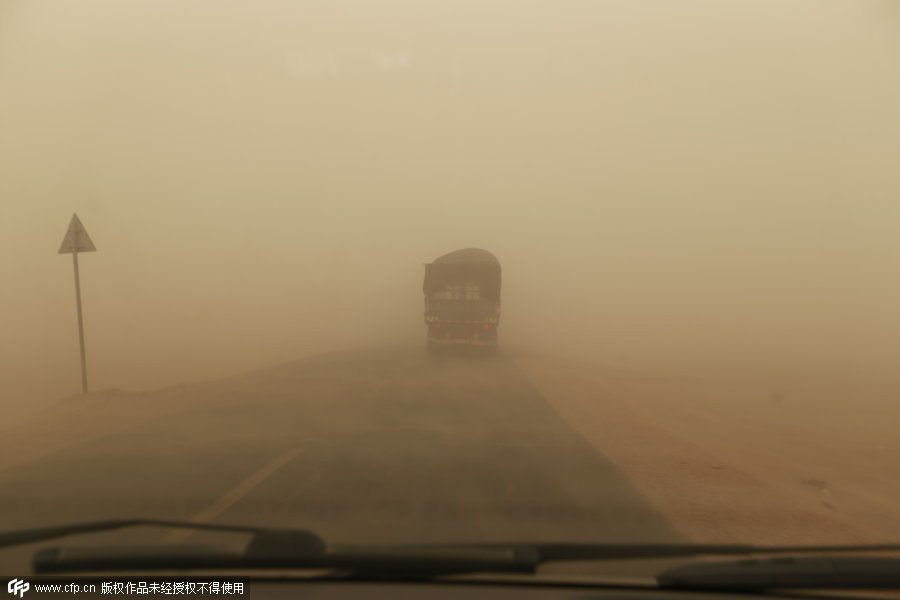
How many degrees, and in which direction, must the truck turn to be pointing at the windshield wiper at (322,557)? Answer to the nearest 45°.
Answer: approximately 180°

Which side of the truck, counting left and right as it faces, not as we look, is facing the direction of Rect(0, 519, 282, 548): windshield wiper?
back

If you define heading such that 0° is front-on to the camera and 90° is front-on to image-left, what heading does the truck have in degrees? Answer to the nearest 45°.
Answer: approximately 180°
